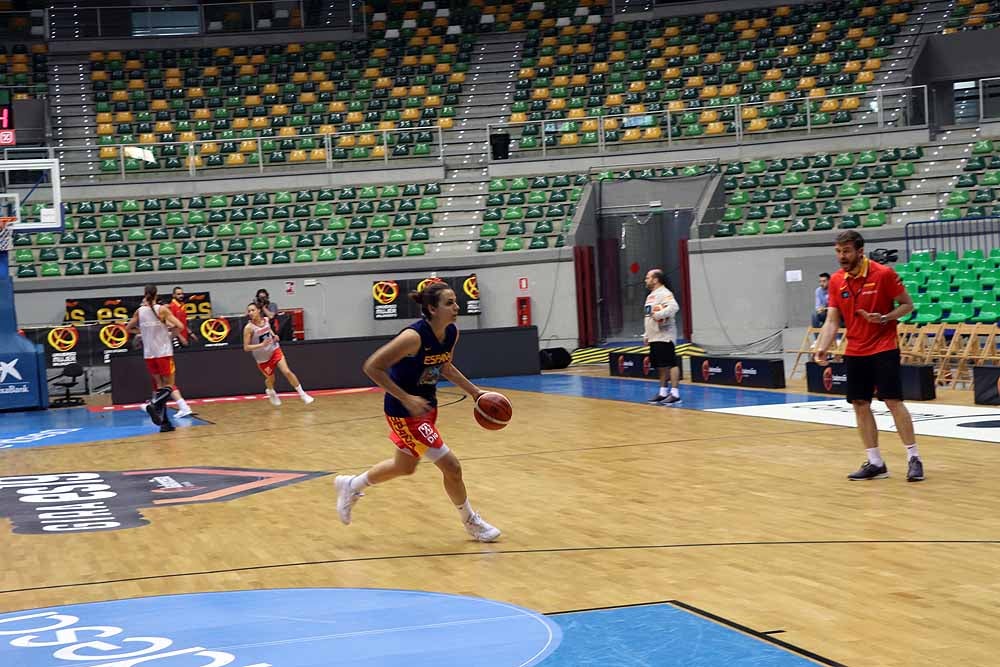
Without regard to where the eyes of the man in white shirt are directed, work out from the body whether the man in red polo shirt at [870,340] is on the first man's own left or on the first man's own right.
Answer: on the first man's own left

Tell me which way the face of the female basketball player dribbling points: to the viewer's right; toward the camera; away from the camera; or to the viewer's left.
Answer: to the viewer's right

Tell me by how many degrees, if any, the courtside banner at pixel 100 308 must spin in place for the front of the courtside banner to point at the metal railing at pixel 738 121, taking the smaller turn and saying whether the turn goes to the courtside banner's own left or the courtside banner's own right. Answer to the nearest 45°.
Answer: approximately 90° to the courtside banner's own left

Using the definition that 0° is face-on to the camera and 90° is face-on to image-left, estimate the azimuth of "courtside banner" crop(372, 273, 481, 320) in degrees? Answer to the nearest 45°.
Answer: approximately 0°

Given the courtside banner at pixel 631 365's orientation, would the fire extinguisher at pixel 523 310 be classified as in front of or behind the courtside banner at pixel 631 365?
behind

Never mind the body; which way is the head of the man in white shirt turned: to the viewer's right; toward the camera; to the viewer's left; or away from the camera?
to the viewer's left

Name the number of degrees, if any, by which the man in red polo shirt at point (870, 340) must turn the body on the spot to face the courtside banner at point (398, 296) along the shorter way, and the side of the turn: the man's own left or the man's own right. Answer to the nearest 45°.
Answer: approximately 90° to the man's own right

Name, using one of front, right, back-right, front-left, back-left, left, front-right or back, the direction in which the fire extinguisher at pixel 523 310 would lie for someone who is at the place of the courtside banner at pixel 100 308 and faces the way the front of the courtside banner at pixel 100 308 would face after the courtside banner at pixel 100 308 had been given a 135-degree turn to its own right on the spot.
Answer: back-right

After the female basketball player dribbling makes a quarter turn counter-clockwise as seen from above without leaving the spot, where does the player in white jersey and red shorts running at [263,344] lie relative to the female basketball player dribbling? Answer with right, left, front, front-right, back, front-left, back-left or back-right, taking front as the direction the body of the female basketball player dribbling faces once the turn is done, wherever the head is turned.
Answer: front-left
